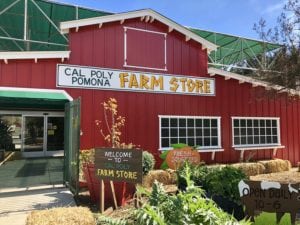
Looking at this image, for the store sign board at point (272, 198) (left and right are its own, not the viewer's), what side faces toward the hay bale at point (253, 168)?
back

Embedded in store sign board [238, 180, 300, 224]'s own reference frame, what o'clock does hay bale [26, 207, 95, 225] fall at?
The hay bale is roughly at 3 o'clock from the store sign board.

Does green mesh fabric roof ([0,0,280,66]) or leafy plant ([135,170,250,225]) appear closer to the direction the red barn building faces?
the leafy plant

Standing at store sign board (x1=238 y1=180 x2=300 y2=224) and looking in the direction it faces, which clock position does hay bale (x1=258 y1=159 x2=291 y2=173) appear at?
The hay bale is roughly at 6 o'clock from the store sign board.

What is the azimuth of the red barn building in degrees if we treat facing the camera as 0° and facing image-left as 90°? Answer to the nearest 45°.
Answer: approximately 315°

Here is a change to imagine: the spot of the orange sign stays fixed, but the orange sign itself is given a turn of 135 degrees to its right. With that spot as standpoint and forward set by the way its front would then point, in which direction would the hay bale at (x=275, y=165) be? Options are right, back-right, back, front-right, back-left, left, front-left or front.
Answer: right

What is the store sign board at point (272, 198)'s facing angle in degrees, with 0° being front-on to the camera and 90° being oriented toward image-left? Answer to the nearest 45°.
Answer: approximately 0°

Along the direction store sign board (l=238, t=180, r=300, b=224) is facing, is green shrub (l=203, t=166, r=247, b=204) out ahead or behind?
behind

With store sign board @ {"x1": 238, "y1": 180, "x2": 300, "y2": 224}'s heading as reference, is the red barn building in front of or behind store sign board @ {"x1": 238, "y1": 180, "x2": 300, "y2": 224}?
behind

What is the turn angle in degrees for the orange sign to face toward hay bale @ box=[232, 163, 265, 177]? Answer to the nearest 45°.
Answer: approximately 135° to its left

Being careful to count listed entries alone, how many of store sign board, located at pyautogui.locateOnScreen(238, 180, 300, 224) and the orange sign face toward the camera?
2
